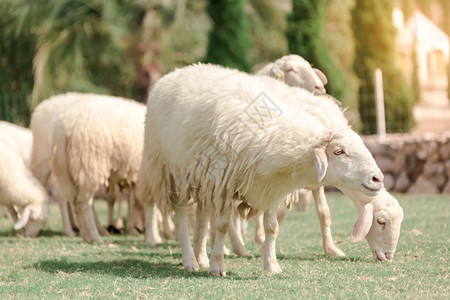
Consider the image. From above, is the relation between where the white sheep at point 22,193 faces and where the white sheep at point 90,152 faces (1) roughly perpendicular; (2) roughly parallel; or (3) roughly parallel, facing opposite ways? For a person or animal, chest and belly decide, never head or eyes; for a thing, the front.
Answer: roughly parallel

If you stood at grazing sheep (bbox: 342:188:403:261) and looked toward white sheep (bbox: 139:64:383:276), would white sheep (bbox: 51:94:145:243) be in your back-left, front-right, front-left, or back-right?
front-right

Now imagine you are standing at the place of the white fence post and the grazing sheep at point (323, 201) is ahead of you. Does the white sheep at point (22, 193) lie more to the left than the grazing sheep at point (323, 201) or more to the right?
right

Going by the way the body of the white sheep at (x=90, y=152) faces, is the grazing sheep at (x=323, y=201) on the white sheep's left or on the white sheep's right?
on the white sheep's right
